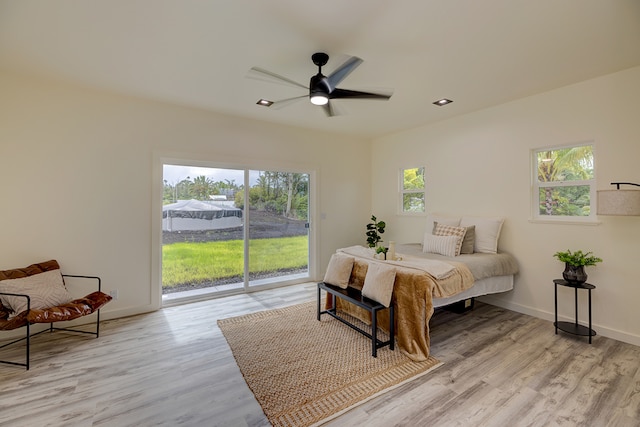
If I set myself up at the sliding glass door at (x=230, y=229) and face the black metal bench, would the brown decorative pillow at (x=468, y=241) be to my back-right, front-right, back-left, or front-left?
front-left

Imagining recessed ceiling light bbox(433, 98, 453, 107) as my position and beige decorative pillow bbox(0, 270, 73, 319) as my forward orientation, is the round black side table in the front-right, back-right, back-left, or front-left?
back-left

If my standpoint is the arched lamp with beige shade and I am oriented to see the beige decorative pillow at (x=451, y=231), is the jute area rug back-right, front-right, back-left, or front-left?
front-left

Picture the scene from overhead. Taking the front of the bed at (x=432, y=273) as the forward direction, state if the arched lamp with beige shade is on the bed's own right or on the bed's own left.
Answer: on the bed's own left

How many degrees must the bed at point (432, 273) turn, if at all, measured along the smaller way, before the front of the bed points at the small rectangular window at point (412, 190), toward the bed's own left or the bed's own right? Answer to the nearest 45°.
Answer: approximately 135° to the bed's own right

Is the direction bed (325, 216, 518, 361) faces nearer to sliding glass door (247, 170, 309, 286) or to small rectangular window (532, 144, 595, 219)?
the sliding glass door

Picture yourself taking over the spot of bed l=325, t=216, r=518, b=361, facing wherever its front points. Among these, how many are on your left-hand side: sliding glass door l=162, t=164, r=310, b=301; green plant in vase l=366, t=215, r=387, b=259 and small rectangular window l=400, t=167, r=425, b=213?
0

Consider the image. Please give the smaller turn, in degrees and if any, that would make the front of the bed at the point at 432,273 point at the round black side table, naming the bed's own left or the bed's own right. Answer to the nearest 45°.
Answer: approximately 135° to the bed's own left

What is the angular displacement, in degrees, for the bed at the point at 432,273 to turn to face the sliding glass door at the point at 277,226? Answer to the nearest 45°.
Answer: approximately 45° to its right

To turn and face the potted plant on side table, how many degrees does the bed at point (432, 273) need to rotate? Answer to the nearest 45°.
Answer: approximately 135° to its left

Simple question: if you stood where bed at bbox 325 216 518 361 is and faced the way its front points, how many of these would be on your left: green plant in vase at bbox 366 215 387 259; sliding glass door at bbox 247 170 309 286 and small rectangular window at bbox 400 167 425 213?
0

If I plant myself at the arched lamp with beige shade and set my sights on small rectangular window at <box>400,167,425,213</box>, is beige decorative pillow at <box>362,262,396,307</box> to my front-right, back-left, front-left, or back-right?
front-left
